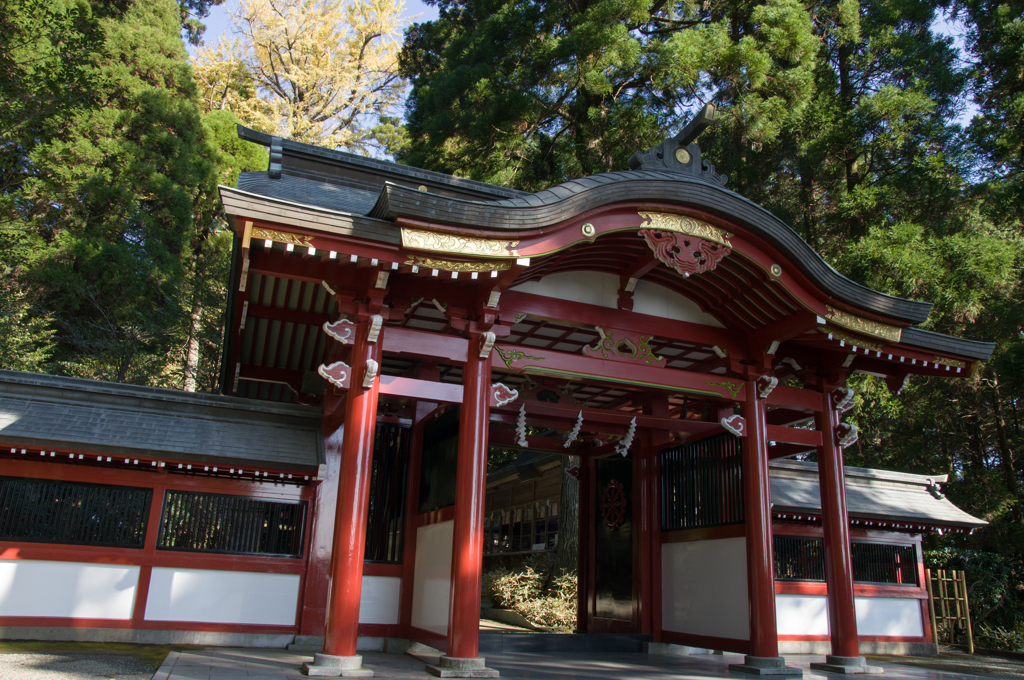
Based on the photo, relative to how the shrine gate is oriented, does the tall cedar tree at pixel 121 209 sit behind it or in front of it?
behind

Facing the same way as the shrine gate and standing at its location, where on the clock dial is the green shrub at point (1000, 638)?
The green shrub is roughly at 9 o'clock from the shrine gate.

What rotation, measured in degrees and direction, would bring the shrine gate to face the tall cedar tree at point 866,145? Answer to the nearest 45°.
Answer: approximately 90° to its left

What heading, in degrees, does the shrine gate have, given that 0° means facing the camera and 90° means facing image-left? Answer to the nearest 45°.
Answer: approximately 315°
